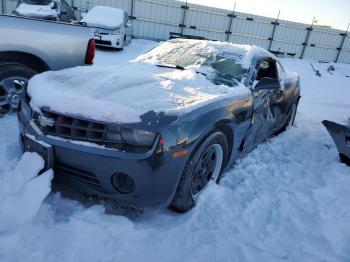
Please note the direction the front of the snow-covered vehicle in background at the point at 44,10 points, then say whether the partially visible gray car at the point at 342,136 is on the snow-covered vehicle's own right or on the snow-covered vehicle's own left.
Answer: on the snow-covered vehicle's own left

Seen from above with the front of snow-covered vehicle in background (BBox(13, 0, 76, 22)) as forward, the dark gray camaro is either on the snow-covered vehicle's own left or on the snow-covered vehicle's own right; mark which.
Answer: on the snow-covered vehicle's own left

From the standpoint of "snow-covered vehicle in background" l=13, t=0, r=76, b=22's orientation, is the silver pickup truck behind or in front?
in front

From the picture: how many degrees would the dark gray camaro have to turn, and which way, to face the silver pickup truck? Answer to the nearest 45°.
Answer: approximately 90° to its right

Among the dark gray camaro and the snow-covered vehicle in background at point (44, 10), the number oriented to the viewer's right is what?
0

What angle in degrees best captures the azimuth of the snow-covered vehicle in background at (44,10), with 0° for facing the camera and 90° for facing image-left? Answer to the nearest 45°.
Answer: approximately 45°

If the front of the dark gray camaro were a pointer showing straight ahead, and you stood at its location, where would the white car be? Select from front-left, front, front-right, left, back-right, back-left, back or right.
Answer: back-right

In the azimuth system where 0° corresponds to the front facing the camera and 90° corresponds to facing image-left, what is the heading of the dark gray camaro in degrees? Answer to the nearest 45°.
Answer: approximately 45°
